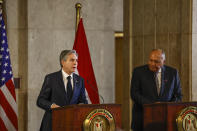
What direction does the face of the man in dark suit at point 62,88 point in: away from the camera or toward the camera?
toward the camera

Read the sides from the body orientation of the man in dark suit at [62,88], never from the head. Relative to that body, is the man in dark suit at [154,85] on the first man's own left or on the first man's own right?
on the first man's own left

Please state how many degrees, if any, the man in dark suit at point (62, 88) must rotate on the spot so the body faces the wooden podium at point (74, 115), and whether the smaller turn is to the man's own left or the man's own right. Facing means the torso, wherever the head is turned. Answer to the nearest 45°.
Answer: approximately 45° to the man's own right

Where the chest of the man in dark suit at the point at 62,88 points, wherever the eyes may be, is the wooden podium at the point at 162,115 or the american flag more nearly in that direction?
the wooden podium

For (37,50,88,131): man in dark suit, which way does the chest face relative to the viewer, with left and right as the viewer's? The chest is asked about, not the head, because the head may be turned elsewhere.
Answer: facing the viewer and to the right of the viewer

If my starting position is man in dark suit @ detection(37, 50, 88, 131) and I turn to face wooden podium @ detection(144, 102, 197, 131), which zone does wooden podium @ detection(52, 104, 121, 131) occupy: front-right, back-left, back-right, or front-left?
front-right

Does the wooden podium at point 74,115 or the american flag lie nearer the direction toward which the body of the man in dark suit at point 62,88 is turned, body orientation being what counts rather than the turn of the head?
the wooden podium

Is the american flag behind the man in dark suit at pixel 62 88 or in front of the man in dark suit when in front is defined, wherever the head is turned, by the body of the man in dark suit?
behind

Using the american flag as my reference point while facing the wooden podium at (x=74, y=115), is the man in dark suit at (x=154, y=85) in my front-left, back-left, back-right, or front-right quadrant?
front-left
